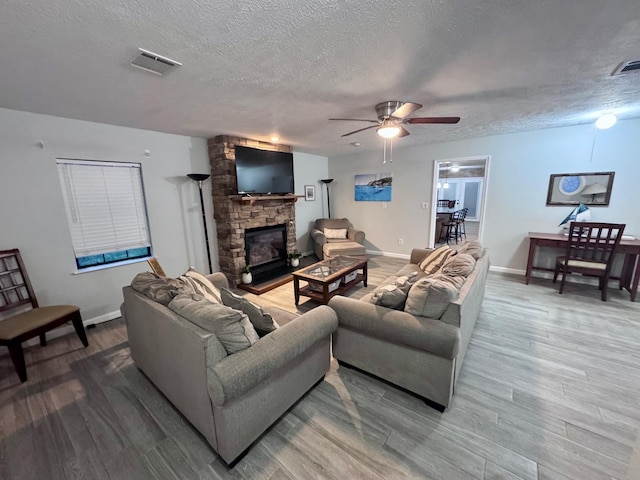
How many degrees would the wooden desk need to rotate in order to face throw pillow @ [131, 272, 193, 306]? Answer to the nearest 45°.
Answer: approximately 45° to its right

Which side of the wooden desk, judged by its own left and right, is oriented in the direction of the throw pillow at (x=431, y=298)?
front

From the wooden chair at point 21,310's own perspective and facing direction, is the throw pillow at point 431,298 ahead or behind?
ahead

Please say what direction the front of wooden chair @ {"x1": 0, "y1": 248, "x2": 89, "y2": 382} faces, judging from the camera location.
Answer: facing the viewer and to the right of the viewer

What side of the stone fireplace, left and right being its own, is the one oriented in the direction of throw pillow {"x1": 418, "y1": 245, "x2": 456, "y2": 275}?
front

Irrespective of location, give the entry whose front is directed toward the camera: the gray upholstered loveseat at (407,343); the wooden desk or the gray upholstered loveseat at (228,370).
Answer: the wooden desk

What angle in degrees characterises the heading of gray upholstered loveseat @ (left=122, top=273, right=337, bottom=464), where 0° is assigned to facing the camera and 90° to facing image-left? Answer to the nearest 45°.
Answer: approximately 225°

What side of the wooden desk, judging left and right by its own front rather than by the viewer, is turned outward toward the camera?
front

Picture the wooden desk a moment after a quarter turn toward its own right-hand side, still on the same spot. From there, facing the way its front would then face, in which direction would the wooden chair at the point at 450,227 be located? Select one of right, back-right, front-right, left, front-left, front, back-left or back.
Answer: front-right

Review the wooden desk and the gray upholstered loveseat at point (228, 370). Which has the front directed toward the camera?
the wooden desk

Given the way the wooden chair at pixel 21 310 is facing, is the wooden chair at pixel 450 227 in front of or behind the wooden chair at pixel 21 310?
in front

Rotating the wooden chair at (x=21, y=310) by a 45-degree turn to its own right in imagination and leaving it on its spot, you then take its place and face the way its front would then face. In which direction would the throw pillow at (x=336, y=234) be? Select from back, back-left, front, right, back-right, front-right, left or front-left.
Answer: left

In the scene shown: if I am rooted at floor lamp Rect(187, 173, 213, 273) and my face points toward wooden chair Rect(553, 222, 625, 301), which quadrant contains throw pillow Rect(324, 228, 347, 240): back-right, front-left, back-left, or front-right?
front-left

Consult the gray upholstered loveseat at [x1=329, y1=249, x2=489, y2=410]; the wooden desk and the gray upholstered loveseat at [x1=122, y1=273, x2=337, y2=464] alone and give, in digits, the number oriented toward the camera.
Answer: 1

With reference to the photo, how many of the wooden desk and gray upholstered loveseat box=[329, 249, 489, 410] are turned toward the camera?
1

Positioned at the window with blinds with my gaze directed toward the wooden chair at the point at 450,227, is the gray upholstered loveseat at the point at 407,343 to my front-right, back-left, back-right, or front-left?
front-right

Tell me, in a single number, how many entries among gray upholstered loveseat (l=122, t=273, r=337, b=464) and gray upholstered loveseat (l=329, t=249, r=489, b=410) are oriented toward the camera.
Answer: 0

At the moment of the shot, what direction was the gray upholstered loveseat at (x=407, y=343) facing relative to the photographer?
facing away from the viewer and to the left of the viewer
